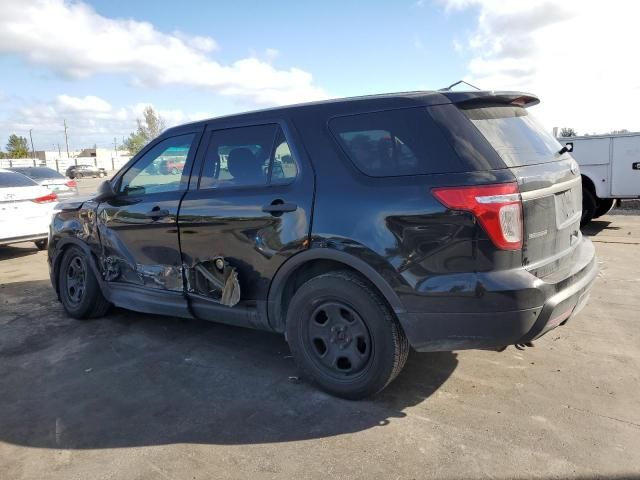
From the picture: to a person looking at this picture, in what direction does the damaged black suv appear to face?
facing away from the viewer and to the left of the viewer

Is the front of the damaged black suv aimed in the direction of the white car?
yes

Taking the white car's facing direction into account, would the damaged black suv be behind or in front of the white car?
behind

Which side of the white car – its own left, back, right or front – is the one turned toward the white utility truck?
right

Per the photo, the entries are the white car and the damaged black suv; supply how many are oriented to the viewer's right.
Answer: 0

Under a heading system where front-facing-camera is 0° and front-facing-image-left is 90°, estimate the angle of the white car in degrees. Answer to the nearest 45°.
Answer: approximately 180°

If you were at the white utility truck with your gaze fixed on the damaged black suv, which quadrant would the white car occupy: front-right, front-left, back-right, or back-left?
front-right

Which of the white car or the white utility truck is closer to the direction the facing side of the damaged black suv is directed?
the white car

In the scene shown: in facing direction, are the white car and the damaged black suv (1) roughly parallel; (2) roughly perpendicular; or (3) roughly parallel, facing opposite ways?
roughly parallel

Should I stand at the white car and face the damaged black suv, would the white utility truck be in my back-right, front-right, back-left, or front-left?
front-left
